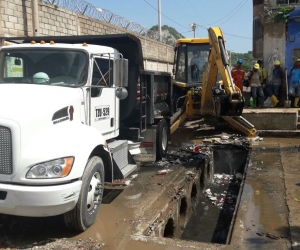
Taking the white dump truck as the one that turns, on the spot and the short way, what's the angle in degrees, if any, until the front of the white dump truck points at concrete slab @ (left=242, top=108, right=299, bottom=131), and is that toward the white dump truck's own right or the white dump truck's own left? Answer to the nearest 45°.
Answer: approximately 180°

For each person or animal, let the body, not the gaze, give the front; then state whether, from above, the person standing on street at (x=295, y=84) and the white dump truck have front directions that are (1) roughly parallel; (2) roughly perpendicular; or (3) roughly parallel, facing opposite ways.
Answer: roughly parallel

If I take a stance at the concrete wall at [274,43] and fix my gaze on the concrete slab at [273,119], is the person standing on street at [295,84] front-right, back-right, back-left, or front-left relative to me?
front-left

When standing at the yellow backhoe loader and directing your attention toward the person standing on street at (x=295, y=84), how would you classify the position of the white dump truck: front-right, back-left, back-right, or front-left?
back-right

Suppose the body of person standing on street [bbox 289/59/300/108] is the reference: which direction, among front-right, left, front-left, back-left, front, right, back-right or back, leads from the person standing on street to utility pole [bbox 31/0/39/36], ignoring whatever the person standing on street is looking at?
front-right

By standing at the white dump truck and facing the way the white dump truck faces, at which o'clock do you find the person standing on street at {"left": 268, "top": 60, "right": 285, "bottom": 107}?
The person standing on street is roughly at 6 o'clock from the white dump truck.

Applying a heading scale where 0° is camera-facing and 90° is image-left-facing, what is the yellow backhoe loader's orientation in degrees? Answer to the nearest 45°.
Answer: approximately 180°

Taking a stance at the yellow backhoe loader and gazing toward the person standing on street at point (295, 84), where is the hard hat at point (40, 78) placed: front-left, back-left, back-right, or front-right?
back-right

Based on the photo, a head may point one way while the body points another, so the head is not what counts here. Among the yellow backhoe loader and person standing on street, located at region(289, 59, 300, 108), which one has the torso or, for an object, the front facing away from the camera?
the yellow backhoe loader

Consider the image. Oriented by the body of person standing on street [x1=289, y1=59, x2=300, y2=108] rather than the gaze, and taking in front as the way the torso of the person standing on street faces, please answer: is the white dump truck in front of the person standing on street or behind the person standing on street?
in front
